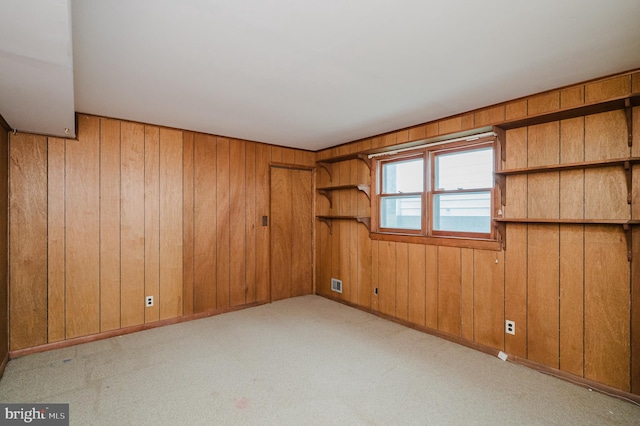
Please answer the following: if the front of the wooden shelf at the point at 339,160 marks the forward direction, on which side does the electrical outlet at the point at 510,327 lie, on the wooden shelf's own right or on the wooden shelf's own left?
on the wooden shelf's own left

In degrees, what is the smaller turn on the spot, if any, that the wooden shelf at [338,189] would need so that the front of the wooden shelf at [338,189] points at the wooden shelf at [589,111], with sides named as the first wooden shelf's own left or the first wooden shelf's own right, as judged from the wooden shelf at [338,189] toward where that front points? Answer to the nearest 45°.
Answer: approximately 90° to the first wooden shelf's own left

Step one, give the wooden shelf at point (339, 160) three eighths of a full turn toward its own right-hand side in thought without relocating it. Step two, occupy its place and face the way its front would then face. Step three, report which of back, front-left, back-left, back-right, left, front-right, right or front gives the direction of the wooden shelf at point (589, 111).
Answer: back-right

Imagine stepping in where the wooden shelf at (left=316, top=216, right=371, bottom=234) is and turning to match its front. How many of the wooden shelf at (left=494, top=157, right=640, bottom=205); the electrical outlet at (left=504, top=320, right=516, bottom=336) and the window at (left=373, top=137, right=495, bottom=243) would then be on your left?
3

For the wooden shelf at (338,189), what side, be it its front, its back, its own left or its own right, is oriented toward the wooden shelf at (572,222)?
left

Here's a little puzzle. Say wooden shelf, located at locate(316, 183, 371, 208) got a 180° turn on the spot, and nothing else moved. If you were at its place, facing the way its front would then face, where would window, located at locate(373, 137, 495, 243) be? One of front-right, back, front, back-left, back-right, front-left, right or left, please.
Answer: right

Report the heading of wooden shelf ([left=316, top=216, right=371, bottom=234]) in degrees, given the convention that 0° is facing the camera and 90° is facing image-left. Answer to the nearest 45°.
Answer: approximately 45°

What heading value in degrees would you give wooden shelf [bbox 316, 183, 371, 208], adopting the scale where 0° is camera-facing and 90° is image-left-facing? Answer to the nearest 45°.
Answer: approximately 45°
